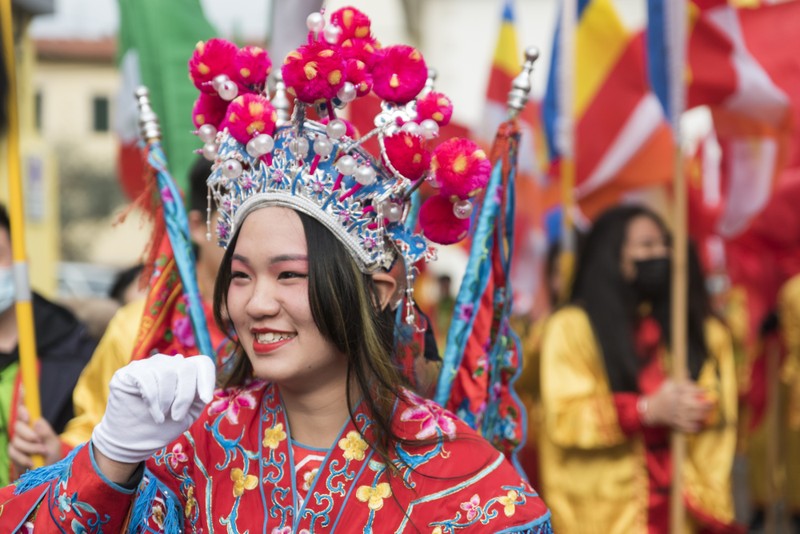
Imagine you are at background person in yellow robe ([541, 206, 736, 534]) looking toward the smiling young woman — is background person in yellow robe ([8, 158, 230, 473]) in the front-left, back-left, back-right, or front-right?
front-right

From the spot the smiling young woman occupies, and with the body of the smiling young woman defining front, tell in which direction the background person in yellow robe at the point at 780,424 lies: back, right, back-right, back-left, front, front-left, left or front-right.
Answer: back

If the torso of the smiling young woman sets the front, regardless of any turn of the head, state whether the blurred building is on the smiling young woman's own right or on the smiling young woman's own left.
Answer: on the smiling young woman's own right

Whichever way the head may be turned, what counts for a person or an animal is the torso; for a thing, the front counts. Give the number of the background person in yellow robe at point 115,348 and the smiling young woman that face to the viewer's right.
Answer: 0

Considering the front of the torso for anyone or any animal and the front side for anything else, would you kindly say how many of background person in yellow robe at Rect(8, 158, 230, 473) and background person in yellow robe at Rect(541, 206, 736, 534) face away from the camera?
0

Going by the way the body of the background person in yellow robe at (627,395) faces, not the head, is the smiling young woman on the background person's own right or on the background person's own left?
on the background person's own right

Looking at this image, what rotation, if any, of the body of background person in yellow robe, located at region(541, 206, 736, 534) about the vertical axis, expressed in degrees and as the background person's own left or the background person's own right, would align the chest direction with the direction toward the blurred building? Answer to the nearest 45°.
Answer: approximately 180°

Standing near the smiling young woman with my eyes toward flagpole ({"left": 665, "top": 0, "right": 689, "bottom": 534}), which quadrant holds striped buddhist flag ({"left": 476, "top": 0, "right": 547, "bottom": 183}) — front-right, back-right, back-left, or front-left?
front-left

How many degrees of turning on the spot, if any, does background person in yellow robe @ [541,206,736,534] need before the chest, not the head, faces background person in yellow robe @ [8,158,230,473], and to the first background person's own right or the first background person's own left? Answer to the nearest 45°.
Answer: approximately 90° to the first background person's own right

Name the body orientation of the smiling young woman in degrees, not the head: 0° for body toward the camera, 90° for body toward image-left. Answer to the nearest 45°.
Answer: approximately 45°

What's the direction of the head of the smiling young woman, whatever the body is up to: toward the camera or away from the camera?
toward the camera

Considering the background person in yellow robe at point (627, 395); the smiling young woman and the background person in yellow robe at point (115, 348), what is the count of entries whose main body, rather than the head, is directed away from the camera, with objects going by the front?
0

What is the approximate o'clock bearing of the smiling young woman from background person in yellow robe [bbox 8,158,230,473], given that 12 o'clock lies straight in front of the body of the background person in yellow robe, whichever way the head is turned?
The smiling young woman is roughly at 10 o'clock from the background person in yellow robe.
